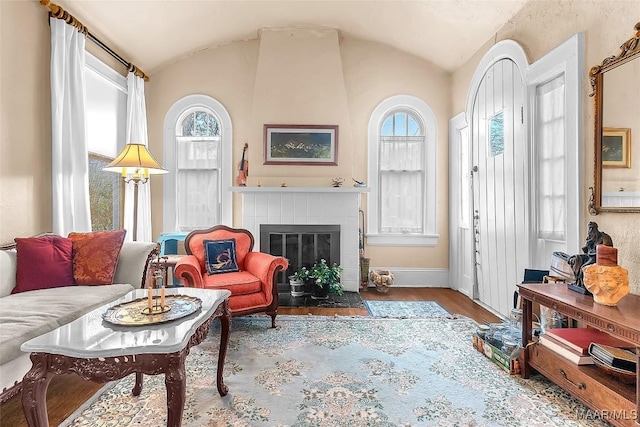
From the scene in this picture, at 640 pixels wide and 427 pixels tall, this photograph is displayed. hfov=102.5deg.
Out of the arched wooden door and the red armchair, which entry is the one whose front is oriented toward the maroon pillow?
the arched wooden door

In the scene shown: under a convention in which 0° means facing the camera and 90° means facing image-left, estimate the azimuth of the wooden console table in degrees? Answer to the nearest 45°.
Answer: approximately 45°

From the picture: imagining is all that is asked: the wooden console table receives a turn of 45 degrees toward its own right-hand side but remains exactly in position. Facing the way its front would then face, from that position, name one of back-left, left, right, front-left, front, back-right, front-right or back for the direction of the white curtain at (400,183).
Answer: front-right

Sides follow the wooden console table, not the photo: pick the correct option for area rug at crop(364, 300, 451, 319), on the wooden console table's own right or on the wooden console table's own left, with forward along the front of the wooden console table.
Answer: on the wooden console table's own right

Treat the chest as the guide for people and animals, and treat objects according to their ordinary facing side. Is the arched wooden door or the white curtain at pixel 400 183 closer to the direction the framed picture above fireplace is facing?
the arched wooden door

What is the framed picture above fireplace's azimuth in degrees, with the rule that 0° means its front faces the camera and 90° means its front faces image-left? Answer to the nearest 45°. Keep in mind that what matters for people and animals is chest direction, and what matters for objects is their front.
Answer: approximately 0°

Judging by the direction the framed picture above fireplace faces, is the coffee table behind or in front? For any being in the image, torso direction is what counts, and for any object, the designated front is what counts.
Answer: in front

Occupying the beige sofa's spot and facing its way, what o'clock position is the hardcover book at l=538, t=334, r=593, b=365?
The hardcover book is roughly at 12 o'clock from the beige sofa.

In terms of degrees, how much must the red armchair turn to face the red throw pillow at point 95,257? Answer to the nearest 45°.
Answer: approximately 135° to its right
